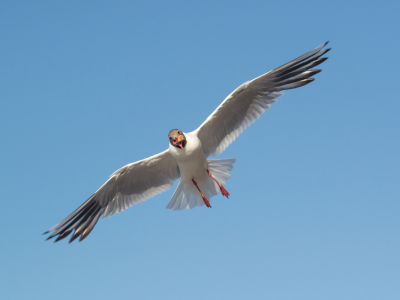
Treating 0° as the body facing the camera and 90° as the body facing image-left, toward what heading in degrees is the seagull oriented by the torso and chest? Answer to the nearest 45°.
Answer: approximately 0°
